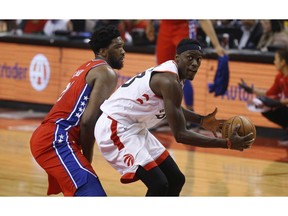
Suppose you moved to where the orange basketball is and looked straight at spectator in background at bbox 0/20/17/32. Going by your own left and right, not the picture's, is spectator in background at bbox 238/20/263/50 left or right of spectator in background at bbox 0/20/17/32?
right

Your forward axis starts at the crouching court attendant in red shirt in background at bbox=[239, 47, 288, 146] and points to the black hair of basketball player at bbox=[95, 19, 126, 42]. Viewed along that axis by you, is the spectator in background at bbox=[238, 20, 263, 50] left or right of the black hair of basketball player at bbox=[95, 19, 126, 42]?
right

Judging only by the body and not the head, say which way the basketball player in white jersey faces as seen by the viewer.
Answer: to the viewer's right

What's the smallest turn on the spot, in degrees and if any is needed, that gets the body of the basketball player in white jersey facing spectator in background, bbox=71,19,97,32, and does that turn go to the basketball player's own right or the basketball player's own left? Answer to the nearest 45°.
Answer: approximately 90° to the basketball player's own left

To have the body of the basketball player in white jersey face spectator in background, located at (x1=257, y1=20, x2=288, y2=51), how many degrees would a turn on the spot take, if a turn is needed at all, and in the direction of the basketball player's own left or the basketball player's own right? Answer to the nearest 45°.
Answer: approximately 90° to the basketball player's own left

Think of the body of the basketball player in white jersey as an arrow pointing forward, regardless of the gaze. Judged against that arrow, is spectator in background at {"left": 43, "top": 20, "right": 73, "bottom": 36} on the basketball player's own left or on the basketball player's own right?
on the basketball player's own left

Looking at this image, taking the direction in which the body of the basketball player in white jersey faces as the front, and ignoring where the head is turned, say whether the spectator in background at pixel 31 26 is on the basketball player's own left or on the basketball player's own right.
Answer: on the basketball player's own left
